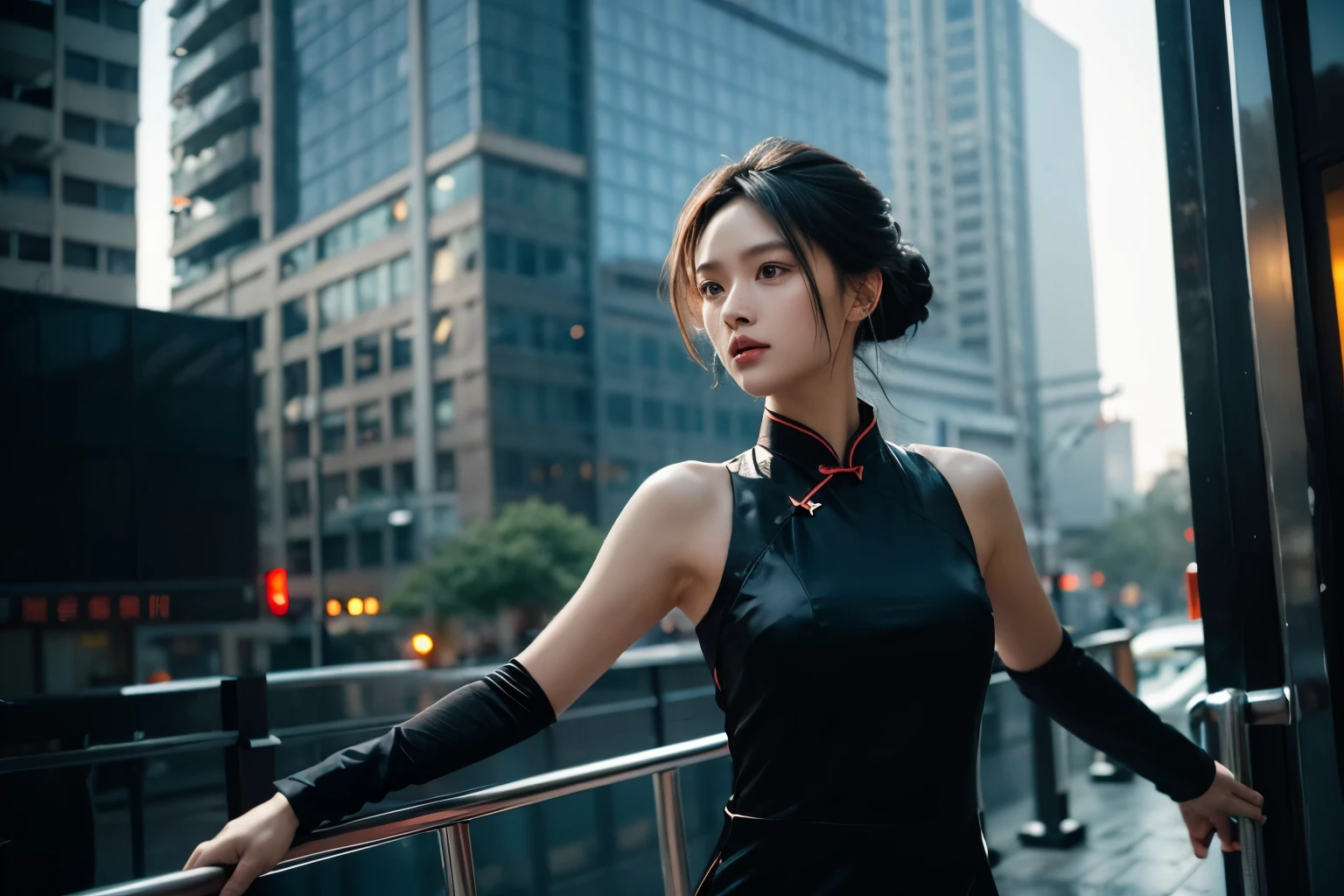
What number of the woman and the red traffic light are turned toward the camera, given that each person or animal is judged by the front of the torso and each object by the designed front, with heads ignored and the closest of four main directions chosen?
2

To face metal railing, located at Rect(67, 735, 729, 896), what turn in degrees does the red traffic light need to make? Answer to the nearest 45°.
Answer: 0° — it already faces it

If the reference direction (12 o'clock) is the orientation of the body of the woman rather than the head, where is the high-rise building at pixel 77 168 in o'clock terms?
The high-rise building is roughly at 5 o'clock from the woman.

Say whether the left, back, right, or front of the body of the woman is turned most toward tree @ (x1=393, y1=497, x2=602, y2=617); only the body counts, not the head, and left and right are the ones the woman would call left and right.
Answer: back

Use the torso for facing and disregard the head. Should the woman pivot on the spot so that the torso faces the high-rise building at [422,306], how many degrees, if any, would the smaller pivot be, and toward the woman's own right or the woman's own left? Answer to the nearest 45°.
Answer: approximately 180°

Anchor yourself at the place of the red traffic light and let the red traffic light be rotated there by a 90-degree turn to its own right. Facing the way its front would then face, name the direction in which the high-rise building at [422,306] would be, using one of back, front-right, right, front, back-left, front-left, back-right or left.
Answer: right

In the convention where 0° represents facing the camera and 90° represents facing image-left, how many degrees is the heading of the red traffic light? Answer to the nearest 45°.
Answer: approximately 0°
